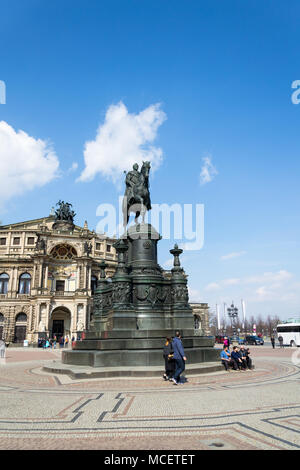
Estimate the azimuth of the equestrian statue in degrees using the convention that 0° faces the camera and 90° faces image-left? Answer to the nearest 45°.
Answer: approximately 315°

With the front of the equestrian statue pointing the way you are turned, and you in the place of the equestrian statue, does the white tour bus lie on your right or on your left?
on your left

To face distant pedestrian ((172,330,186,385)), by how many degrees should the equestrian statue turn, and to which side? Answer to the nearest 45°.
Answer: approximately 45° to its right
